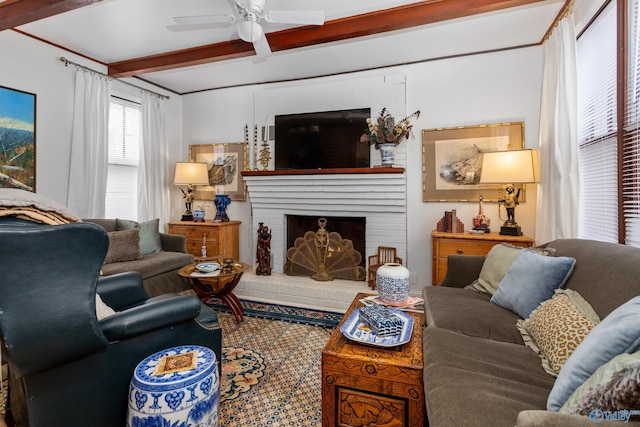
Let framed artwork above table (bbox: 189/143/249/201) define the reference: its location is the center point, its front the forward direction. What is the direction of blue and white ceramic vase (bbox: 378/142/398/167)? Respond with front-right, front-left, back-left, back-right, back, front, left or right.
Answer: front-left

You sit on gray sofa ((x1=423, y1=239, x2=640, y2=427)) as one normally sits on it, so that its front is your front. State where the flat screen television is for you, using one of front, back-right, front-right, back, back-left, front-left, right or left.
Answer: front-right

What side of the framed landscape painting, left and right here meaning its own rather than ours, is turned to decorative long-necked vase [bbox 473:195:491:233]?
front

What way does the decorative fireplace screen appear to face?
toward the camera

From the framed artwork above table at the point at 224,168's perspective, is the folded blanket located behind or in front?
in front

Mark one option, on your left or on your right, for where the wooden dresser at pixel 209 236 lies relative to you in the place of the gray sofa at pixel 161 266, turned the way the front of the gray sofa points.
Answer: on your left

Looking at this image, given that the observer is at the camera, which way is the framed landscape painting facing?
facing the viewer and to the right of the viewer

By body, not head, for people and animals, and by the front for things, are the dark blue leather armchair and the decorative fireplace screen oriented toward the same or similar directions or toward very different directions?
very different directions

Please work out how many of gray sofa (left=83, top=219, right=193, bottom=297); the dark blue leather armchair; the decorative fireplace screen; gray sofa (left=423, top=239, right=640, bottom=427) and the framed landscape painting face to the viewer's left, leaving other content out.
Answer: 1

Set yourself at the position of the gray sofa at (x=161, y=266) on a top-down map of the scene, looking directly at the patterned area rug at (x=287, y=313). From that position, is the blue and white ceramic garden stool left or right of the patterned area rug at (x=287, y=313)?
right

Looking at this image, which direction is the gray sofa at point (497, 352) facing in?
to the viewer's left

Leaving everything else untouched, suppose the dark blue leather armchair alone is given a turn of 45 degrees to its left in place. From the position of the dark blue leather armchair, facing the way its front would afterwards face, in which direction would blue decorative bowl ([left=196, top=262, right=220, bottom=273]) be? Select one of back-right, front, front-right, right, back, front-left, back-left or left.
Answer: front-right

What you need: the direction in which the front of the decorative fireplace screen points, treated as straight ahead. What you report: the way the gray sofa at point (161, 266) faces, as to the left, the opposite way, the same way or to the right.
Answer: to the left

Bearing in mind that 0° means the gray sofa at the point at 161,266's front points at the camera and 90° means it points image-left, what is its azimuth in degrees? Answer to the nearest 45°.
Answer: approximately 315°

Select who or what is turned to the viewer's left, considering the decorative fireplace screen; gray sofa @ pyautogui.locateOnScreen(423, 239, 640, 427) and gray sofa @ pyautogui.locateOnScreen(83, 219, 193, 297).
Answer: gray sofa @ pyautogui.locateOnScreen(423, 239, 640, 427)
